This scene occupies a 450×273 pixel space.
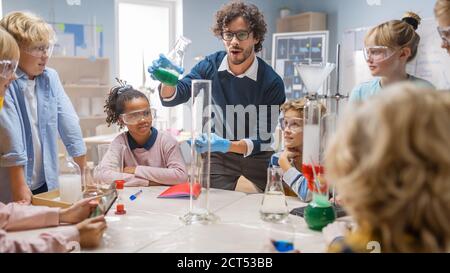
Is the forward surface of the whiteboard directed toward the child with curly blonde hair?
yes

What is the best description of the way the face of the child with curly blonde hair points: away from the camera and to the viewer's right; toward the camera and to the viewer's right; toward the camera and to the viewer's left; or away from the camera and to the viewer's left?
away from the camera and to the viewer's left

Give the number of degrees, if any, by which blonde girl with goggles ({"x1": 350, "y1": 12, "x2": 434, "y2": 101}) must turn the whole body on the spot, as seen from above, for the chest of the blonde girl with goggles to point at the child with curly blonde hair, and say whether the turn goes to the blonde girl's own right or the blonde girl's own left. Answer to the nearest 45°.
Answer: approximately 45° to the blonde girl's own left

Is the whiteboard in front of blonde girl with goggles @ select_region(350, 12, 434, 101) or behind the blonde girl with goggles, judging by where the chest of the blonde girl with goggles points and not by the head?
behind

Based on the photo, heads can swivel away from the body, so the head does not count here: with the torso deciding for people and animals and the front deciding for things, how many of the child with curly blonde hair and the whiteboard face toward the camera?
1

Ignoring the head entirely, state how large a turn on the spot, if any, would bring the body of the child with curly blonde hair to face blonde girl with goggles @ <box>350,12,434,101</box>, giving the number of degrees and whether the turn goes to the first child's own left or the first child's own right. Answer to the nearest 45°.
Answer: approximately 45° to the first child's own right

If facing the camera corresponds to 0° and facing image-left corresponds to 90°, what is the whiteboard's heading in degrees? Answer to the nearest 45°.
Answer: approximately 0°
